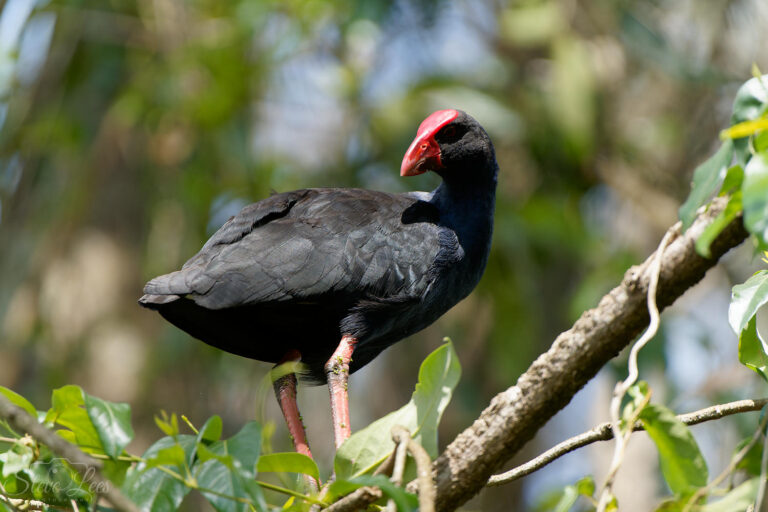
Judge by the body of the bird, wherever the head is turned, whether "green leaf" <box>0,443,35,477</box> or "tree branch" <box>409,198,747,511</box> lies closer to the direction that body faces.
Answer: the tree branch

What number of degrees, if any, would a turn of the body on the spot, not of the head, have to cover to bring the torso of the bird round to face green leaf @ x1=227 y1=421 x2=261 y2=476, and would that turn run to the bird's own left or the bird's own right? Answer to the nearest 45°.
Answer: approximately 90° to the bird's own right

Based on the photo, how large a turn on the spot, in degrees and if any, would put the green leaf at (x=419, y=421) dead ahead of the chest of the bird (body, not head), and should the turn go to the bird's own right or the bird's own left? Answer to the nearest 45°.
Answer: approximately 90° to the bird's own right

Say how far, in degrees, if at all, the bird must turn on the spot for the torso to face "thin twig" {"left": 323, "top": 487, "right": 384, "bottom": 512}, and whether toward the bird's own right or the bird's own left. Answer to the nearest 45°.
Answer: approximately 90° to the bird's own right

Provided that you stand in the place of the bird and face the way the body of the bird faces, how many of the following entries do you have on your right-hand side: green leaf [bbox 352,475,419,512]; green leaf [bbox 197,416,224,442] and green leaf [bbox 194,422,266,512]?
3

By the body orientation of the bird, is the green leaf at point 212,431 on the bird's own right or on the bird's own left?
on the bird's own right

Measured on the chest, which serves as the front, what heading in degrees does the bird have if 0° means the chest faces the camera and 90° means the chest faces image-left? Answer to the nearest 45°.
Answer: approximately 270°
